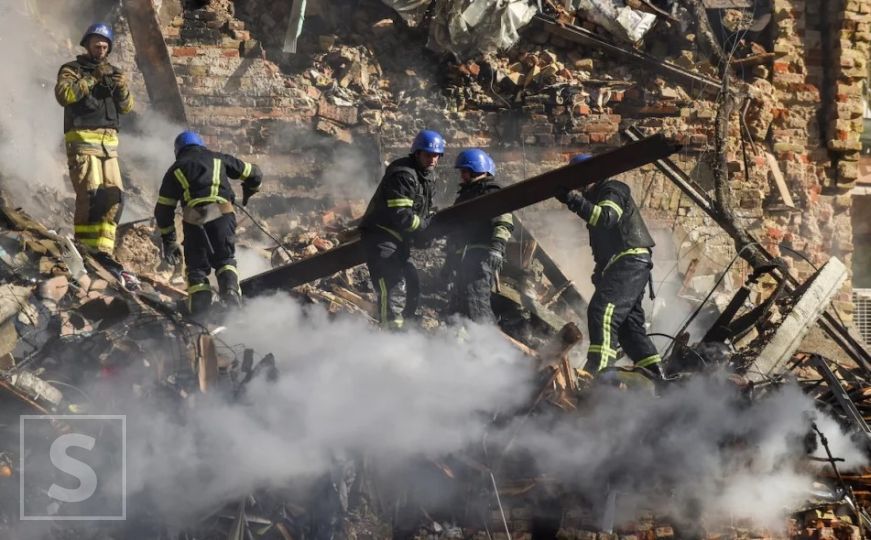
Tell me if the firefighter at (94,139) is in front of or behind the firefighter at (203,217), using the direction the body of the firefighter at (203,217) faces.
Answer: in front

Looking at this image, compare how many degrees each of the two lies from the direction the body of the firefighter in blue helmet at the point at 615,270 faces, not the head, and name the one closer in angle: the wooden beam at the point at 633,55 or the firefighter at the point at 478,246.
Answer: the firefighter

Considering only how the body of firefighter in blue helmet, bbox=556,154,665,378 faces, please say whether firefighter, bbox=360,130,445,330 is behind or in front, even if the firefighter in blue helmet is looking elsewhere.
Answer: in front

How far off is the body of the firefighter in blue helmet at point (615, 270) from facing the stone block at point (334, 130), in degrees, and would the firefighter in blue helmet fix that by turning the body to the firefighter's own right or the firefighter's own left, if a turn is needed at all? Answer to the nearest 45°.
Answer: approximately 45° to the firefighter's own right

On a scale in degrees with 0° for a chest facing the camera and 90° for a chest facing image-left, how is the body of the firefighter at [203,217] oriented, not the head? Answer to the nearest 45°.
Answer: approximately 180°

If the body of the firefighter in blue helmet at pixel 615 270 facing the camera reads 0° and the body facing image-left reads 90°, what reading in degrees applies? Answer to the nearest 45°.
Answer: approximately 90°
